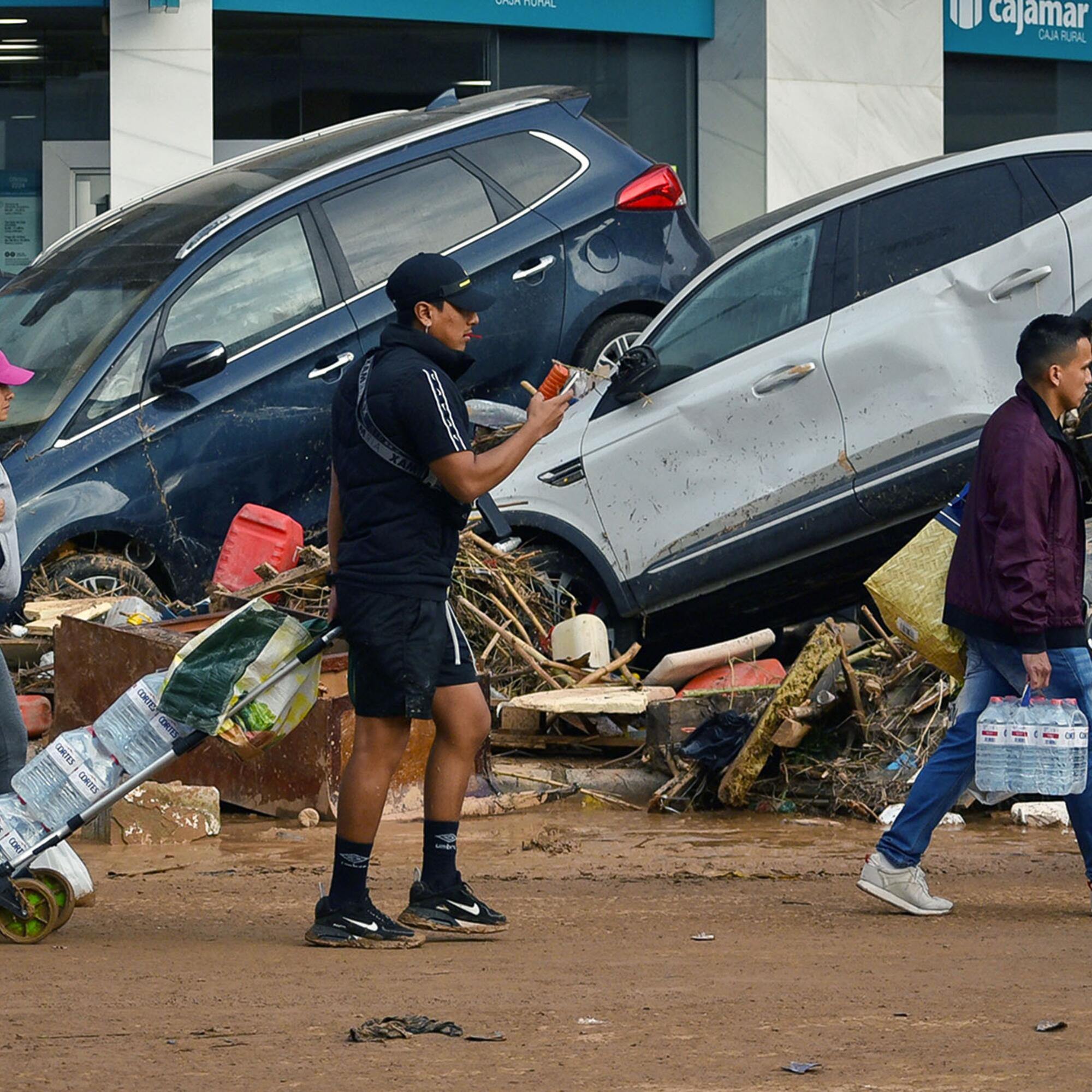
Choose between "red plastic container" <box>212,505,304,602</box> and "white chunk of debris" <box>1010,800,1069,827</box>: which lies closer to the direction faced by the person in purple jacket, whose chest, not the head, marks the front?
the white chunk of debris

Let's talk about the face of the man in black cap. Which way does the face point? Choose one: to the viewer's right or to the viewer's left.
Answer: to the viewer's right

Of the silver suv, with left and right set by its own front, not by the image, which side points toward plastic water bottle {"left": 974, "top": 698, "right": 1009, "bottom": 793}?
left

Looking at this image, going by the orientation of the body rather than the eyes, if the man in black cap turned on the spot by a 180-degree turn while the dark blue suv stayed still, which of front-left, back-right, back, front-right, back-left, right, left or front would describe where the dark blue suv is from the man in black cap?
right

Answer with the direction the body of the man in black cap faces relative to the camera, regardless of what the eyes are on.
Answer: to the viewer's right

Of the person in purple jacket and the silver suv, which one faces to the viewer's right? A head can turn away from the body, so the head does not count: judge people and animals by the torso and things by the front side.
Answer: the person in purple jacket

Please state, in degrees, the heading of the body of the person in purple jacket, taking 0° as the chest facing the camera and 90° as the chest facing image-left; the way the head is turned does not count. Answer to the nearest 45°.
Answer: approximately 270°

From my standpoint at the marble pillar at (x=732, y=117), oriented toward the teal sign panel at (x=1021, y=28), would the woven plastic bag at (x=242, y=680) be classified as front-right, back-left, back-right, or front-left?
back-right

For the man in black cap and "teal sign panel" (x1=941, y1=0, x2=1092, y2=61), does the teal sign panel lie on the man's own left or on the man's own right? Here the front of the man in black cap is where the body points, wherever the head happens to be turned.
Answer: on the man's own left

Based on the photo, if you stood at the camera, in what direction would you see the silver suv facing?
facing to the left of the viewer

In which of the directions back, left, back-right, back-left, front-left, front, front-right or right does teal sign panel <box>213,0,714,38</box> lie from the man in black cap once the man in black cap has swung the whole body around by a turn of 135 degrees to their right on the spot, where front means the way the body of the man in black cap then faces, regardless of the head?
back-right

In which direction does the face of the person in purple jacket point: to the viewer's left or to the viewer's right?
to the viewer's right

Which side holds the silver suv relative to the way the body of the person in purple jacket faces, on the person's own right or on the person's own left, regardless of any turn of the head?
on the person's own left

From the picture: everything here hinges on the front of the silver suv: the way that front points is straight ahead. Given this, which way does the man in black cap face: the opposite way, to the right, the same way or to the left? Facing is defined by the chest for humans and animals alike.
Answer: the opposite way
